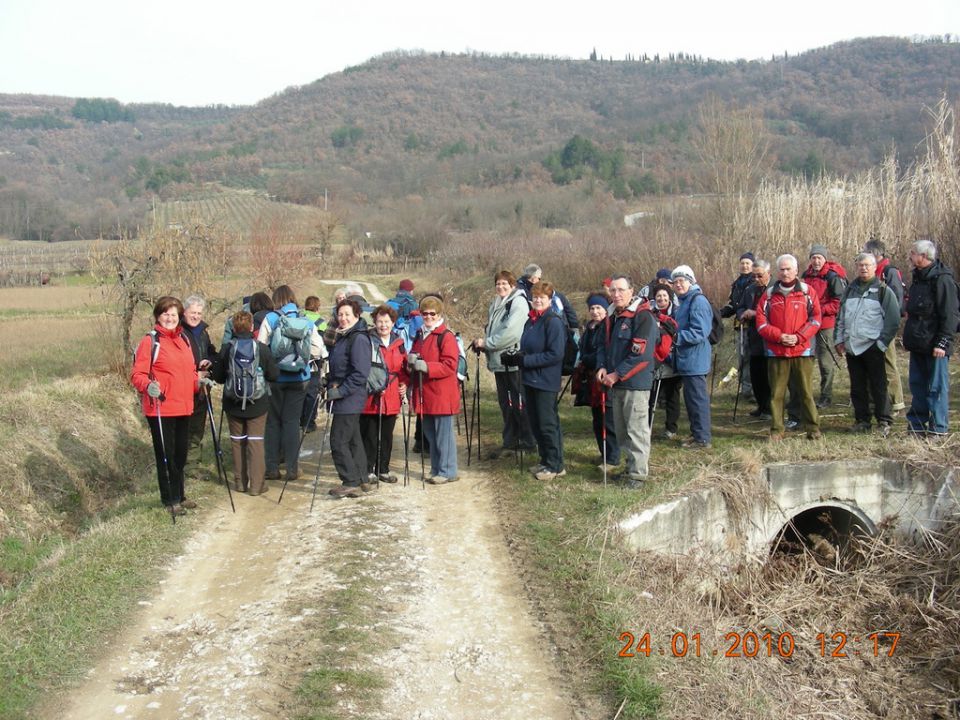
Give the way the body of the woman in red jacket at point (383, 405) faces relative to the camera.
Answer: toward the camera

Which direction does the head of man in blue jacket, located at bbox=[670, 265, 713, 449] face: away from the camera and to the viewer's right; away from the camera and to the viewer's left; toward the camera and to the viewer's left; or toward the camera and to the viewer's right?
toward the camera and to the viewer's left

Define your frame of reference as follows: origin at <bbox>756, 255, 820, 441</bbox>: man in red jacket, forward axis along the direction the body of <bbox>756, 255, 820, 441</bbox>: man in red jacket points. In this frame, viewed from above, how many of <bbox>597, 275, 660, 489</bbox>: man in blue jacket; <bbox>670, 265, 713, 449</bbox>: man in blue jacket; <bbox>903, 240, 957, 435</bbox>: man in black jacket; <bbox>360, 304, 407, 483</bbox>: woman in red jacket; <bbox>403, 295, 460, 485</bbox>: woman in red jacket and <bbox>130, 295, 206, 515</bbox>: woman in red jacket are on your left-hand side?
1

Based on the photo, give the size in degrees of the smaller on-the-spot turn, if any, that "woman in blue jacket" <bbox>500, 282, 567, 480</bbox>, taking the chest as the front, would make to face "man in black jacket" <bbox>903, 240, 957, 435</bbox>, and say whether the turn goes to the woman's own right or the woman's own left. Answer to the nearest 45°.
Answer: approximately 135° to the woman's own left

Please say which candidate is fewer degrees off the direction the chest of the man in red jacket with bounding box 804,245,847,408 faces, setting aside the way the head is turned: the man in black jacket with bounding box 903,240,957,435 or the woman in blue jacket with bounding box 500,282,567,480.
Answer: the woman in blue jacket

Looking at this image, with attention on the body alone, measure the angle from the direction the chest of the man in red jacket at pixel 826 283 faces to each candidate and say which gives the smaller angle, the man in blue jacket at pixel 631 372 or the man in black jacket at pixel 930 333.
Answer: the man in blue jacket

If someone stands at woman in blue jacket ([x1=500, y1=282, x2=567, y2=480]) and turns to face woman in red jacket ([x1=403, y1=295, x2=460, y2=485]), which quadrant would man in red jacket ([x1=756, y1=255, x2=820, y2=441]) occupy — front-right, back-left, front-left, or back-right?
back-right

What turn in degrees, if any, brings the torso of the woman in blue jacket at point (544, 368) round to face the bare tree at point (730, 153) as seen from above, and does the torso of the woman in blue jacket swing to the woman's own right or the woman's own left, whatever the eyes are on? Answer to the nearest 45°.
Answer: approximately 135° to the woman's own right

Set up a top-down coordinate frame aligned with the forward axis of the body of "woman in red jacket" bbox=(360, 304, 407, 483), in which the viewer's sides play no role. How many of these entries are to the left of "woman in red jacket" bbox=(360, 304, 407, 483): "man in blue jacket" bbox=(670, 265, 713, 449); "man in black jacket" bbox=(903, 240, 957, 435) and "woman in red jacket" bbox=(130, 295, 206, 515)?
2

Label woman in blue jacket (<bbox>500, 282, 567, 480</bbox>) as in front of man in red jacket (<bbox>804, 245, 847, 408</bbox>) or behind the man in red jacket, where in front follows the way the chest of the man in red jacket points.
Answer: in front

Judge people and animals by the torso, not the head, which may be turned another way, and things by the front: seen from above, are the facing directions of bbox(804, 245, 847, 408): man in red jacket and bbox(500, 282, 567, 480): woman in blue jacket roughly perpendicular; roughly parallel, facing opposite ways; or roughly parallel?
roughly parallel

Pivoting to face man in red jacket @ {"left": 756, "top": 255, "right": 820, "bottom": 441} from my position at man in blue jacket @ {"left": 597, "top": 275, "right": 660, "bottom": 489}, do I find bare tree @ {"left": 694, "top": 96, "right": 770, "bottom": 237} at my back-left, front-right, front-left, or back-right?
front-left

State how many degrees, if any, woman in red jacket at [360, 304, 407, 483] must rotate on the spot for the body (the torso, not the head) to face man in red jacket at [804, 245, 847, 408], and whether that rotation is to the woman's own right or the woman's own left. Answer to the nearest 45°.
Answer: approximately 90° to the woman's own left
